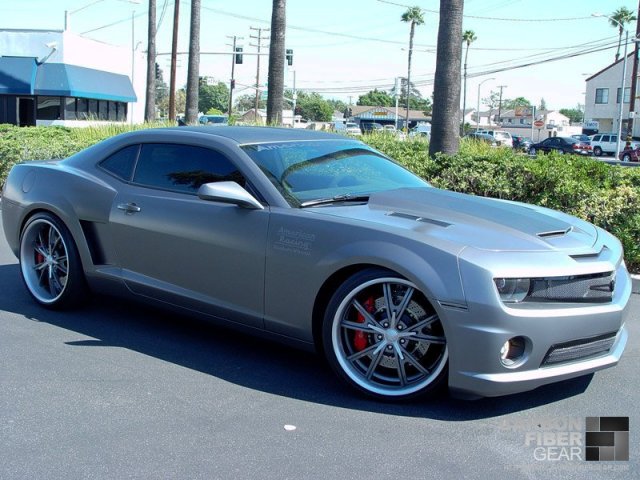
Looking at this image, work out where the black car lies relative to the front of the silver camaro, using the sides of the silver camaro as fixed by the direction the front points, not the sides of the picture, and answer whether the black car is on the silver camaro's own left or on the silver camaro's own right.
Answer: on the silver camaro's own left

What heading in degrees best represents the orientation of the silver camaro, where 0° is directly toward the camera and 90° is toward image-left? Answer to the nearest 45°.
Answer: approximately 315°

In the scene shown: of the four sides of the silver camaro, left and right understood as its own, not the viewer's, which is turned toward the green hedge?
left

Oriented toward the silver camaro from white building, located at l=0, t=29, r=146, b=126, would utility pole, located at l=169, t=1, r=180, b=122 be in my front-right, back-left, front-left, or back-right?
front-left

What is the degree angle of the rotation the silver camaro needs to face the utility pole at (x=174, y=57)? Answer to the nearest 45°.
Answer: approximately 135° to its left
